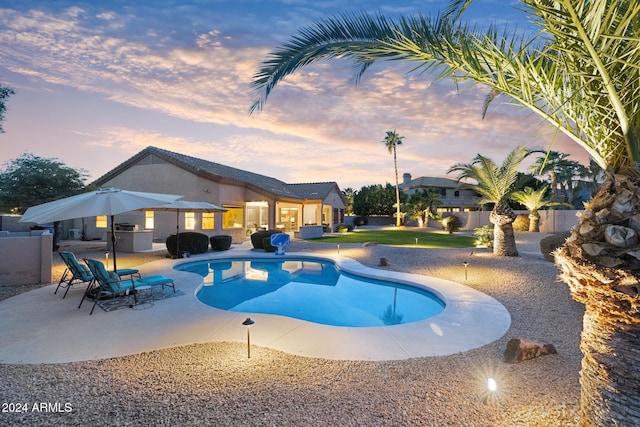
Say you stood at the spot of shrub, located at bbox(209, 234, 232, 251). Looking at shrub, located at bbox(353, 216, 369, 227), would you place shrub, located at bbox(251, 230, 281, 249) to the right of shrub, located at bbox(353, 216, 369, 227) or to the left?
right

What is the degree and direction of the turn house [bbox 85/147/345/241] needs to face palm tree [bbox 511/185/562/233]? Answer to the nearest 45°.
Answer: approximately 45° to its left

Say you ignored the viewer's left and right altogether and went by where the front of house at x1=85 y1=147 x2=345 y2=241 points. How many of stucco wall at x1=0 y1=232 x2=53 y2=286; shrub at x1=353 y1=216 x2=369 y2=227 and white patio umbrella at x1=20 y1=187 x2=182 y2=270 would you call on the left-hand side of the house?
1

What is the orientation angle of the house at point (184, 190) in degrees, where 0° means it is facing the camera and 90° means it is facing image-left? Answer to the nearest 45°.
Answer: approximately 315°

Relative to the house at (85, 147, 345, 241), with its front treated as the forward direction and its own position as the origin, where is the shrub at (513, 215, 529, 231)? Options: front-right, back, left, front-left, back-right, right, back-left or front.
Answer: front-left

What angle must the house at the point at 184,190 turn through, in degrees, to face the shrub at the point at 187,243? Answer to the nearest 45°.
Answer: approximately 45° to its right

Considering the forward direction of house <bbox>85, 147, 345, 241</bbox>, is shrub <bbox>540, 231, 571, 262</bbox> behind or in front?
in front

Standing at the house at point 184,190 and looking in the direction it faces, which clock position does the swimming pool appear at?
The swimming pool is roughly at 1 o'clock from the house.

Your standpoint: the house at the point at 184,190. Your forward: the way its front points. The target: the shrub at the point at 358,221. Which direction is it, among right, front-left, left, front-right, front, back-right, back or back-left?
left

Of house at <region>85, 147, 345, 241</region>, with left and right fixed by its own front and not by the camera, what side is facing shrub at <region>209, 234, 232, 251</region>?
back

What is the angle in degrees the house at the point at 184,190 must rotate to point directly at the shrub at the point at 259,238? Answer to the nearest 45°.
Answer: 0° — it already faces it

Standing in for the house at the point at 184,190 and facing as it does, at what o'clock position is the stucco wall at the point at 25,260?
The stucco wall is roughly at 2 o'clock from the house.
